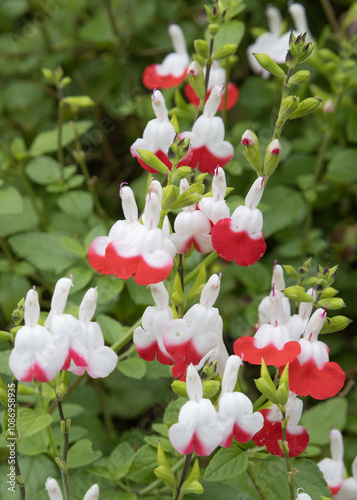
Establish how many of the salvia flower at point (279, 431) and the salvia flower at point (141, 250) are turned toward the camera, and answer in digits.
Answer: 2

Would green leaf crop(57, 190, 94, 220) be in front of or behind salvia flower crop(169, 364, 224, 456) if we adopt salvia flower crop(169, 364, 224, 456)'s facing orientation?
behind
